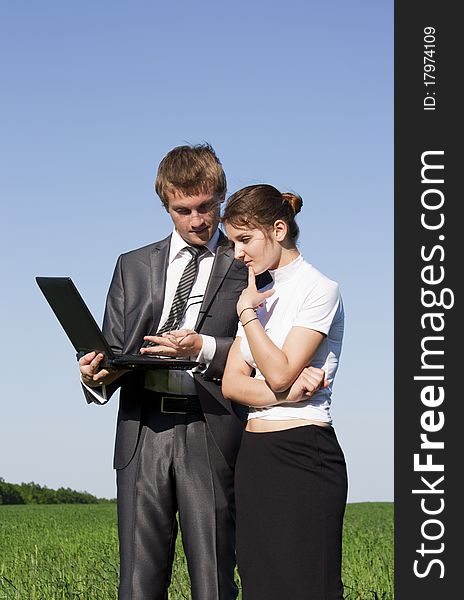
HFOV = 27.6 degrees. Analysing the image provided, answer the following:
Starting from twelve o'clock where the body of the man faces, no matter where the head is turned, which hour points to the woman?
The woman is roughly at 11 o'clock from the man.

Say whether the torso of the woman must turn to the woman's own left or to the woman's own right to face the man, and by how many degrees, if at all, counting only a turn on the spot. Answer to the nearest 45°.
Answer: approximately 90° to the woman's own right

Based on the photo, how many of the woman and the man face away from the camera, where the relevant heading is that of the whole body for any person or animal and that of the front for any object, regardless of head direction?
0

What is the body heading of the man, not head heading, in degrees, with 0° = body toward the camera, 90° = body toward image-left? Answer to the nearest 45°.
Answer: approximately 0°

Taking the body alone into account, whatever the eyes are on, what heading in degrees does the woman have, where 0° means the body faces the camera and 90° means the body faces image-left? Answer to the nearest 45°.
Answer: approximately 45°
